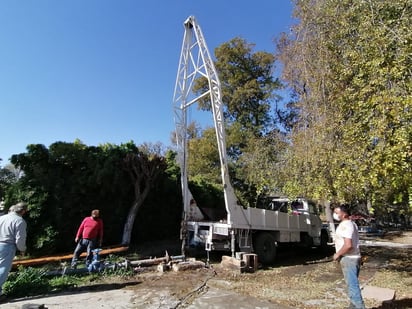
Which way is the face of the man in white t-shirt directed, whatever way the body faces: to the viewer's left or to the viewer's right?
to the viewer's left

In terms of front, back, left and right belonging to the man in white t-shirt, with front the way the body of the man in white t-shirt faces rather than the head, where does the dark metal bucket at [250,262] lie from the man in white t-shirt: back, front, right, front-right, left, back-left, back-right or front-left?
front-right

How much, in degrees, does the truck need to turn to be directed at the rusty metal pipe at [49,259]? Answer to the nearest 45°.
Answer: approximately 135° to its left

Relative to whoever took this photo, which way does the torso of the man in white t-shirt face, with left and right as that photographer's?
facing to the left of the viewer

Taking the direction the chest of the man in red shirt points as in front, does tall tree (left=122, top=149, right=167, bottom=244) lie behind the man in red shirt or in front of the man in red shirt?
behind

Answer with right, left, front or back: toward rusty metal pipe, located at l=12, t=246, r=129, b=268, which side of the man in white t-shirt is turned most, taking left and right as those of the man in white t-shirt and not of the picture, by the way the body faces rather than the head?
front

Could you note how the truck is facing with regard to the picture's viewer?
facing away from the viewer and to the right of the viewer

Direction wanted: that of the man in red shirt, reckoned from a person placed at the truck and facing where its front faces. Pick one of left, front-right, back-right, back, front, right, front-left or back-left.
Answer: back
